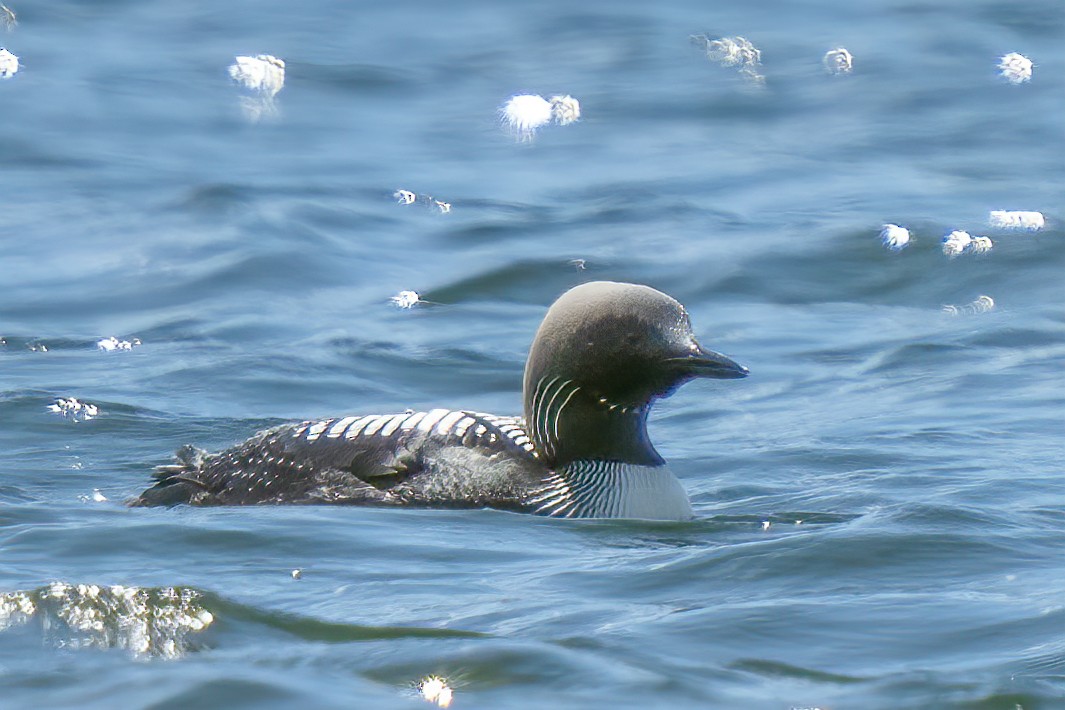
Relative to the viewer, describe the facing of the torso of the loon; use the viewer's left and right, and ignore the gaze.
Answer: facing to the right of the viewer
